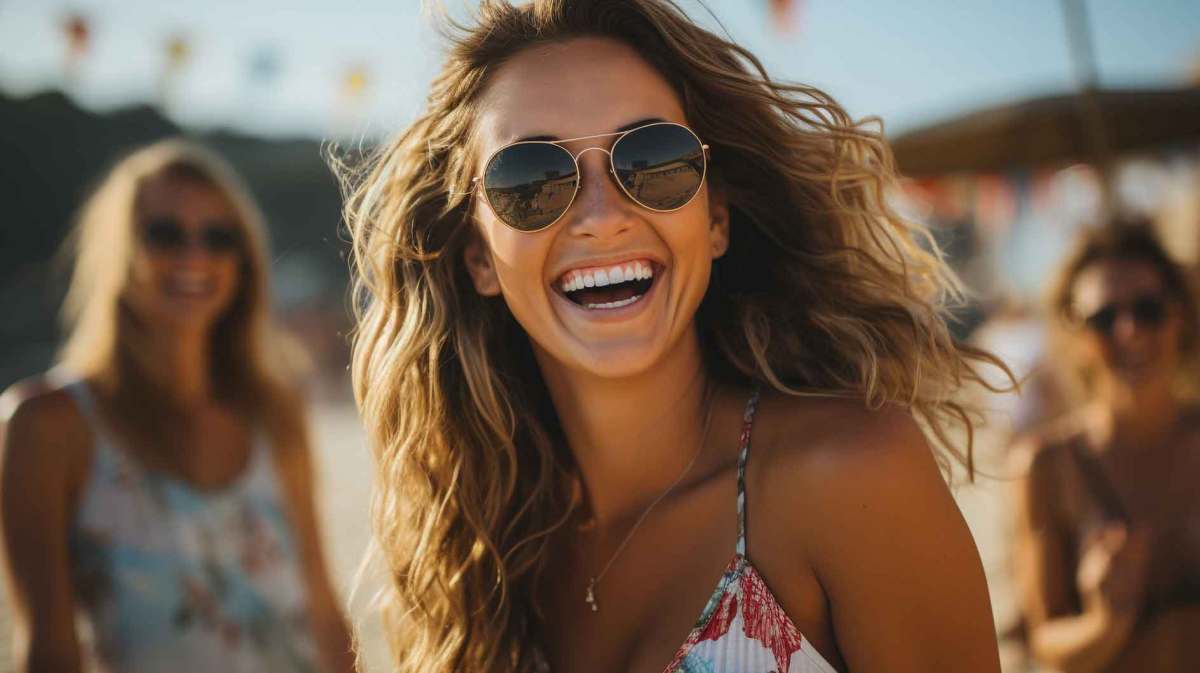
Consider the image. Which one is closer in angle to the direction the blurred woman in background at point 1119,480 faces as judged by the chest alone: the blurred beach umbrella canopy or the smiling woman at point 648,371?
the smiling woman

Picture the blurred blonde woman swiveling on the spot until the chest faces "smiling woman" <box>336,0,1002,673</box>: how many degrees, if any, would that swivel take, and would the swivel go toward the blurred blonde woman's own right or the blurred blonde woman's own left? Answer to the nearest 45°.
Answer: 0° — they already face them

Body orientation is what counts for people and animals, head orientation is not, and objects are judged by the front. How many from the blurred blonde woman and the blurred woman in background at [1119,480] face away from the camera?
0

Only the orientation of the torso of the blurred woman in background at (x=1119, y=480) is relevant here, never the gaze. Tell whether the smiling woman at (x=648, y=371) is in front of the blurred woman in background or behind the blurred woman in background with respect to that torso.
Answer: in front

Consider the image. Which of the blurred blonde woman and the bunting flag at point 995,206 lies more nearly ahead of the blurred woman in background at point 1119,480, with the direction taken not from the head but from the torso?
the blurred blonde woman

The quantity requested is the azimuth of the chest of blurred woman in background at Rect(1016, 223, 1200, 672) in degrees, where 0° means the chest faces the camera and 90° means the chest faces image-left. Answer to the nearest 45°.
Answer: approximately 0°

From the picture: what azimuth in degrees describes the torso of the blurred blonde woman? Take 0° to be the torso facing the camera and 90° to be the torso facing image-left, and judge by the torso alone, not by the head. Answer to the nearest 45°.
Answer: approximately 315°

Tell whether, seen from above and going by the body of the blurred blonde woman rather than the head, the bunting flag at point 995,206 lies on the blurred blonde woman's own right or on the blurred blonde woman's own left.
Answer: on the blurred blonde woman's own left

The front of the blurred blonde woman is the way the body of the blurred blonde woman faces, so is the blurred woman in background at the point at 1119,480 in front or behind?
in front
